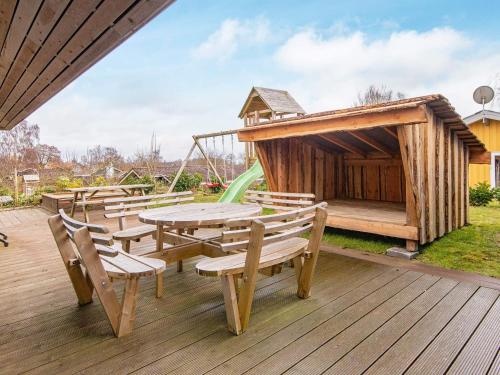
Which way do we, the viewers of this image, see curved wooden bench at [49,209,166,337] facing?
facing away from the viewer and to the right of the viewer

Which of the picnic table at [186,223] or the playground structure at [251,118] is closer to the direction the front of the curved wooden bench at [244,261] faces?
the picnic table

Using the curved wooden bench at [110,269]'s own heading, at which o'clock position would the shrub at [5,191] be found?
The shrub is roughly at 10 o'clock from the curved wooden bench.

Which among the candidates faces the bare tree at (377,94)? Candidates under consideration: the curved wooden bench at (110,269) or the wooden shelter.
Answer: the curved wooden bench

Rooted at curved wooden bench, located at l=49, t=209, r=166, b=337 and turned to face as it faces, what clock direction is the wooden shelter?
The wooden shelter is roughly at 1 o'clock from the curved wooden bench.

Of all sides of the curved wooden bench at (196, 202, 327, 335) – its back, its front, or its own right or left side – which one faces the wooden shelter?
right

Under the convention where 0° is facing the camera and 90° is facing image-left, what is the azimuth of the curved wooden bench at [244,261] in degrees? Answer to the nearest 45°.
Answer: approximately 135°

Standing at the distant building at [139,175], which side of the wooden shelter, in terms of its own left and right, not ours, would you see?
right

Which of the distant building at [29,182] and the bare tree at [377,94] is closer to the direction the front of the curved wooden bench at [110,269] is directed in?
the bare tree

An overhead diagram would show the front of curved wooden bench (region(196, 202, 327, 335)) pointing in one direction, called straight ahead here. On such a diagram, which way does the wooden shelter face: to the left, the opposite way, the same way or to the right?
to the left

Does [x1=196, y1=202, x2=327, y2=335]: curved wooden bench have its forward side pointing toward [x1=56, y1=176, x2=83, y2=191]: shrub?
yes

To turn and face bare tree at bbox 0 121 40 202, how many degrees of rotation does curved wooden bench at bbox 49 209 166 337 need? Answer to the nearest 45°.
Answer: approximately 45° to its left
